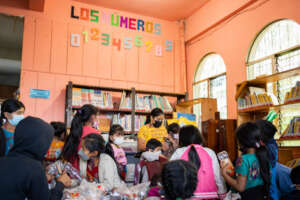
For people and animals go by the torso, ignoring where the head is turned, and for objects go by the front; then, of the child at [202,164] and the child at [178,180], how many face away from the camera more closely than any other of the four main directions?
2

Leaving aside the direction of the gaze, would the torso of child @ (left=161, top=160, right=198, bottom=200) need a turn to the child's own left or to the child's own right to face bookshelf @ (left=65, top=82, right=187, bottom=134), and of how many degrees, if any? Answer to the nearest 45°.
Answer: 0° — they already face it
